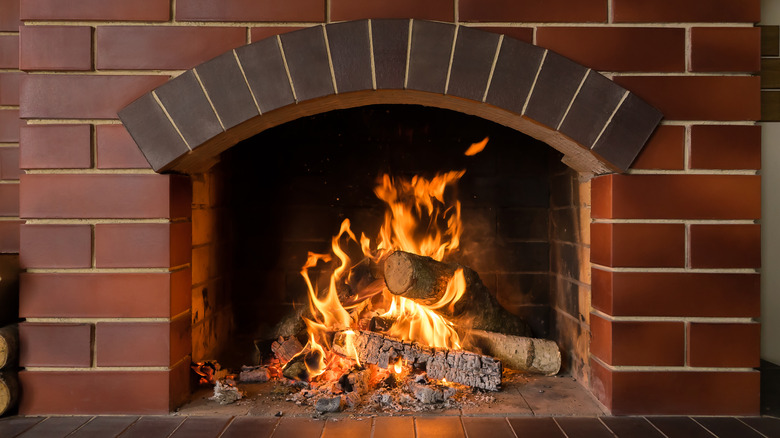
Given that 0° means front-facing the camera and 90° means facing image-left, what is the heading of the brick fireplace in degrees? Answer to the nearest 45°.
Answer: approximately 0°

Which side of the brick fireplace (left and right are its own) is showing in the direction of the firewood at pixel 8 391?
right

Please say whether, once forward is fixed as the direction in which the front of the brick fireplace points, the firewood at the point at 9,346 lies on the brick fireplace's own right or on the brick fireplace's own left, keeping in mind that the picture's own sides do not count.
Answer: on the brick fireplace's own right
